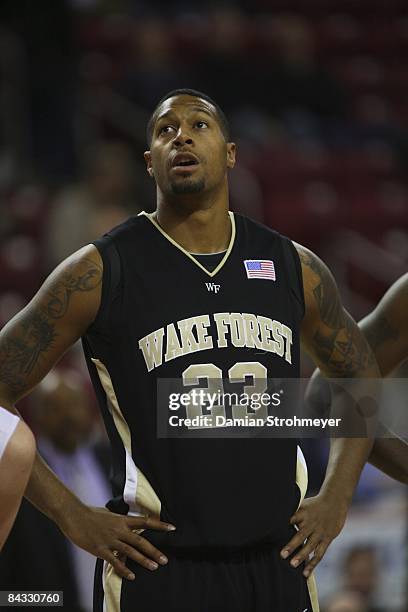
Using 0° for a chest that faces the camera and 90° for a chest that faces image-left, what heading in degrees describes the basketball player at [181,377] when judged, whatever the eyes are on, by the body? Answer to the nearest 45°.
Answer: approximately 0°

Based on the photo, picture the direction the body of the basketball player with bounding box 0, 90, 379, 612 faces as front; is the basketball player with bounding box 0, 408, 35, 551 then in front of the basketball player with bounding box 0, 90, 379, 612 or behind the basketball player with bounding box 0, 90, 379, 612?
in front
